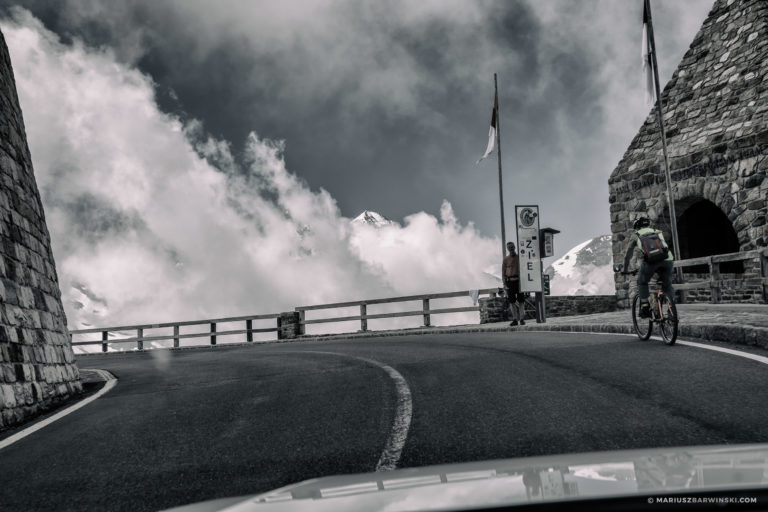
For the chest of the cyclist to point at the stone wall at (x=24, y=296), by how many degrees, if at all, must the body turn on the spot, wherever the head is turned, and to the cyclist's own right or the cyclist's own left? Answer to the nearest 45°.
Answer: approximately 90° to the cyclist's own left

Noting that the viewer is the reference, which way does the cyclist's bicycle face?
facing away from the viewer and to the left of the viewer

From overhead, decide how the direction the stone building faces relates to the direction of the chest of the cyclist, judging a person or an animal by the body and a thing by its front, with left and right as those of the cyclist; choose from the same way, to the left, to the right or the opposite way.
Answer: to the left

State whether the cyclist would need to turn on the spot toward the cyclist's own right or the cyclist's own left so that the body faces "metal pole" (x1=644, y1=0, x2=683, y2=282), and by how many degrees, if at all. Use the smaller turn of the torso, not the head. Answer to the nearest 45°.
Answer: approximately 45° to the cyclist's own right

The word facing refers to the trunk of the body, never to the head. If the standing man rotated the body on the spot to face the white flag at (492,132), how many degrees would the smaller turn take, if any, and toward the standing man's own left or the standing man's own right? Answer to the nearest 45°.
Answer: approximately 180°

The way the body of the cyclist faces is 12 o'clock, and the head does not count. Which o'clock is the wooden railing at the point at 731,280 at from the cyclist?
The wooden railing is roughly at 2 o'clock from the cyclist.

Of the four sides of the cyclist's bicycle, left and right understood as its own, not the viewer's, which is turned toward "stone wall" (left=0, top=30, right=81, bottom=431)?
left
